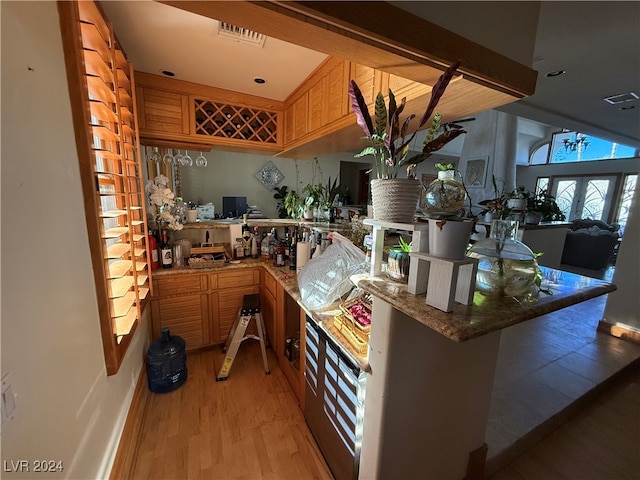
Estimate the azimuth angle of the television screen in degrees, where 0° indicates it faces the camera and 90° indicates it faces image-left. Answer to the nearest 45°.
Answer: approximately 0°

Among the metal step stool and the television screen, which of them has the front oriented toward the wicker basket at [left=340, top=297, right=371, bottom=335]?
the television screen

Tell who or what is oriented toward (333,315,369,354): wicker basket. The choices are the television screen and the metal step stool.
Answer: the television screen

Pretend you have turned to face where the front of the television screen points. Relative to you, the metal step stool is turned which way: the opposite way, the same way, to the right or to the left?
to the right

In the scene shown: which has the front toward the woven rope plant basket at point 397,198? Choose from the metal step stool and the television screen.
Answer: the television screen

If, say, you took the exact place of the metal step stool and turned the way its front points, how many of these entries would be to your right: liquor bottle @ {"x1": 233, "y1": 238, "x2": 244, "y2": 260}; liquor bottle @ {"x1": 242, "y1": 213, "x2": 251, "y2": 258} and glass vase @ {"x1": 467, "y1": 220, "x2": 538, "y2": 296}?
2

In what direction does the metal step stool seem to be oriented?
to the viewer's left
